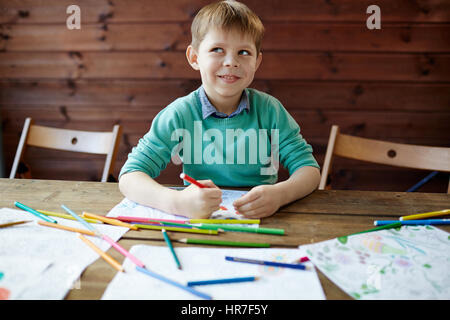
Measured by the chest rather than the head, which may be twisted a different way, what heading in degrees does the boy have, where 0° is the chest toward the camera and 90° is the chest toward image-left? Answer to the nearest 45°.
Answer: approximately 0°
